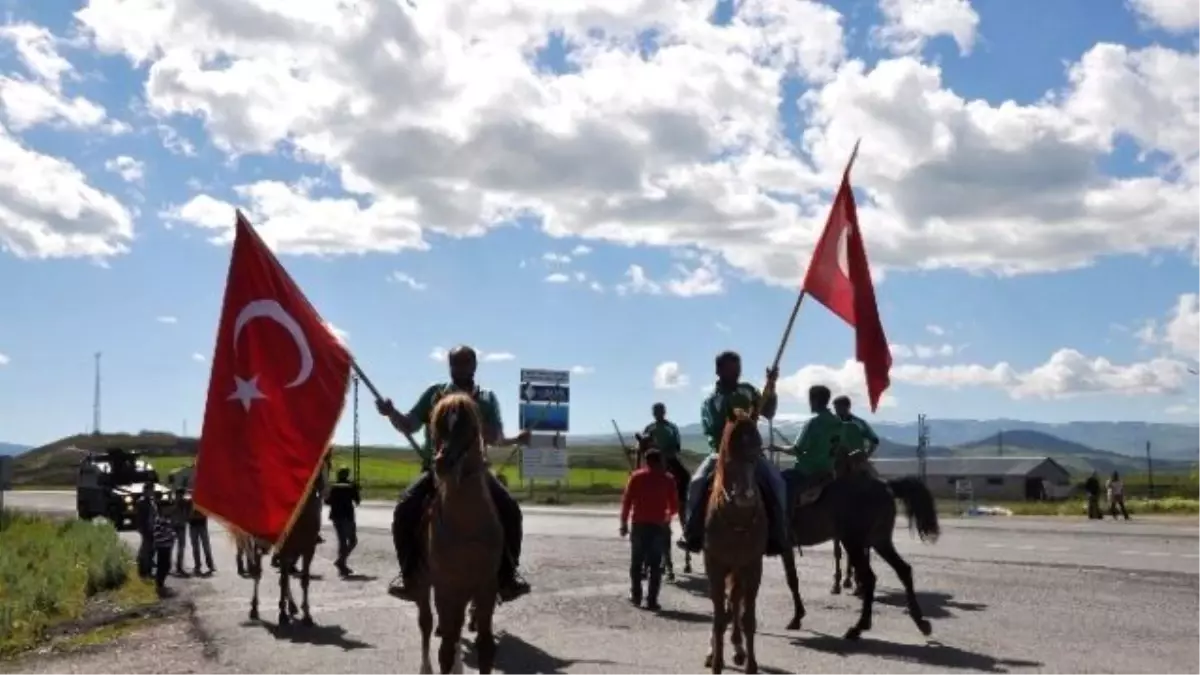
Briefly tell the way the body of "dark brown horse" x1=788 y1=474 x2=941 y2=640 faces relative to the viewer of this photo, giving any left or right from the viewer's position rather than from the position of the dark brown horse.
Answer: facing to the left of the viewer

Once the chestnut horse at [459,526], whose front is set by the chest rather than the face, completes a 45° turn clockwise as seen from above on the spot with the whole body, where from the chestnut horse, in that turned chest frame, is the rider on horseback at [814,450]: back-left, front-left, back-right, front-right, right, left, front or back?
back

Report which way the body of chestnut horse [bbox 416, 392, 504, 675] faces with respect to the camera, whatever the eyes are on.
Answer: toward the camera

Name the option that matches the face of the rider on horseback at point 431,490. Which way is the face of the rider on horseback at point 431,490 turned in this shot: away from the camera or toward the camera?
toward the camera

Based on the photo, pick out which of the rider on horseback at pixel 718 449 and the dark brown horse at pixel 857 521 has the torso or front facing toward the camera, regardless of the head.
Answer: the rider on horseback

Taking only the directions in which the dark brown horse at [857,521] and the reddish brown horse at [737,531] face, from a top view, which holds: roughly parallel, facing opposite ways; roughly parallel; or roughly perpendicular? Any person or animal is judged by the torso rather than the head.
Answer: roughly perpendicular

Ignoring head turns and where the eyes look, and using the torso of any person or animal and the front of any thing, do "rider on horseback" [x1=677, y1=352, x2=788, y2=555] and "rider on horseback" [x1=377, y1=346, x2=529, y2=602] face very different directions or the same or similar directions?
same or similar directions

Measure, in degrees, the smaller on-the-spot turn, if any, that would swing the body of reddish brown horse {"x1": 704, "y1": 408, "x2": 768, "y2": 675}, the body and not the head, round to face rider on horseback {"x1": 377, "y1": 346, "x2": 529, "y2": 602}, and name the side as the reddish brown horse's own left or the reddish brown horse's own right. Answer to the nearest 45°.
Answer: approximately 90° to the reddish brown horse's own right

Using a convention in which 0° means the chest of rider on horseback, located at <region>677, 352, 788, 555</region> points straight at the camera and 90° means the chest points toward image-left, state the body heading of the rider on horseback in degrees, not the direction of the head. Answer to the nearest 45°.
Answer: approximately 0°

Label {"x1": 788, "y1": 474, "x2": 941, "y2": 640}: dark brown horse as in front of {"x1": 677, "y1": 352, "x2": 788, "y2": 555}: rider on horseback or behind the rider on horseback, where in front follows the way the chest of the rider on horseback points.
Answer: behind

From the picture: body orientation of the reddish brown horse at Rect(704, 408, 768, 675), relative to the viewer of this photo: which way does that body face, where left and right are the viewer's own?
facing the viewer
